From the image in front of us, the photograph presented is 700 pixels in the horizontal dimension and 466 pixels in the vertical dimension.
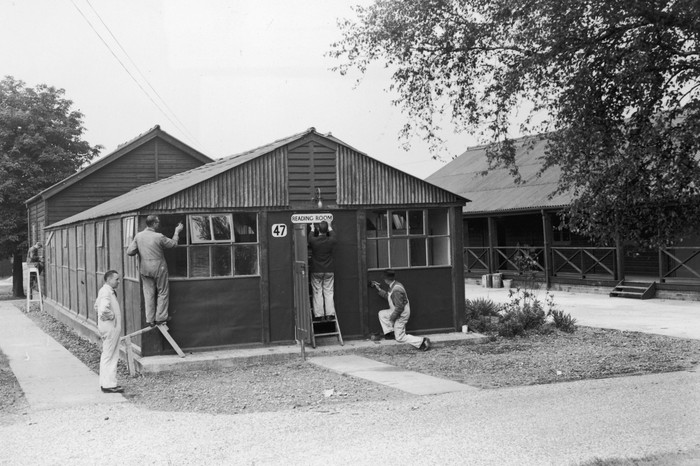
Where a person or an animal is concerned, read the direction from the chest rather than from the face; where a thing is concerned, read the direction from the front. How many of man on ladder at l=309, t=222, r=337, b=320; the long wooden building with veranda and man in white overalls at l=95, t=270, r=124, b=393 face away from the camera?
1

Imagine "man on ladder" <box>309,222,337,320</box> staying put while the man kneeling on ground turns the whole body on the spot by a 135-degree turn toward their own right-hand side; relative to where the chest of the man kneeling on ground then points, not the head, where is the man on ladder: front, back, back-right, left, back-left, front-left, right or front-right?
back

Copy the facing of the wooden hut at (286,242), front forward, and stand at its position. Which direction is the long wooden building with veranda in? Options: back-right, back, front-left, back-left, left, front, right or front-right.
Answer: back-left

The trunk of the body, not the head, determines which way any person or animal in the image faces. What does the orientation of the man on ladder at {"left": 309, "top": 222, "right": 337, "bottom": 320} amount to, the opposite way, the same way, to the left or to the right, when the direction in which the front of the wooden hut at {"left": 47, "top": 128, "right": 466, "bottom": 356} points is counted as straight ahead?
the opposite way

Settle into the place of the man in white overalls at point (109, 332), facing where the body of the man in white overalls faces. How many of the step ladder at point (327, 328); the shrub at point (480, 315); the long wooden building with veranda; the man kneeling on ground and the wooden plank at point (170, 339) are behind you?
0

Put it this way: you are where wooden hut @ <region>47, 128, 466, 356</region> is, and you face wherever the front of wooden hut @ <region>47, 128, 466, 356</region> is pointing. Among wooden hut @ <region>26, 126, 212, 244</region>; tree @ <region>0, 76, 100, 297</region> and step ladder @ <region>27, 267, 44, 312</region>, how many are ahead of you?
0

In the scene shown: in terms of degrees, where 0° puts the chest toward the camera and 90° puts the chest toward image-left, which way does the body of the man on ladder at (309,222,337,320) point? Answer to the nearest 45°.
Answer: approximately 180°

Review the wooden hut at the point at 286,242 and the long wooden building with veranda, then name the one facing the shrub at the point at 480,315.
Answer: the long wooden building with veranda

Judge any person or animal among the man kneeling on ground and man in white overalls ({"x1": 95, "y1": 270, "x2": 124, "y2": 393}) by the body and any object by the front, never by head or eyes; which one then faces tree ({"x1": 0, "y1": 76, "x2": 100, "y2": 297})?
the man kneeling on ground

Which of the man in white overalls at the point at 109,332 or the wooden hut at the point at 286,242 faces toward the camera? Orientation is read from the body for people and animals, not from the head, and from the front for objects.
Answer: the wooden hut

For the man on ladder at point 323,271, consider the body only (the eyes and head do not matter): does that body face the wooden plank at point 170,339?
no

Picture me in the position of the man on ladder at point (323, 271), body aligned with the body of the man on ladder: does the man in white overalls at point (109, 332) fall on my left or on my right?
on my left

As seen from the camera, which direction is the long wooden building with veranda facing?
toward the camera

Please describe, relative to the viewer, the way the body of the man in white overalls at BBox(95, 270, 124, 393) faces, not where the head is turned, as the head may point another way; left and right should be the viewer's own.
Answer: facing to the right of the viewer

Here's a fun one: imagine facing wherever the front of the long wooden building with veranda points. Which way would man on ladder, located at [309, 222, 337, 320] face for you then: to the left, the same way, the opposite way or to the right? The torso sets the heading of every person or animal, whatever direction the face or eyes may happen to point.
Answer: the opposite way
